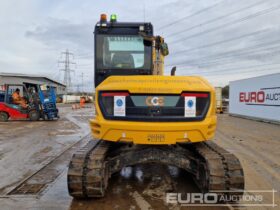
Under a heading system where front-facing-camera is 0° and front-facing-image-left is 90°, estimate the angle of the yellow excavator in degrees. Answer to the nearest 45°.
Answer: approximately 180°

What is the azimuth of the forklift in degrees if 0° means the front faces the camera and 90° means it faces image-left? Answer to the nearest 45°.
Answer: approximately 270°

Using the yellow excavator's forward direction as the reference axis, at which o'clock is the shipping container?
The shipping container is roughly at 1 o'clock from the yellow excavator.

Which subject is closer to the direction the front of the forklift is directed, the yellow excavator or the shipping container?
the shipping container

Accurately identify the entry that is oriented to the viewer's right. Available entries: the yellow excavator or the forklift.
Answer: the forklift

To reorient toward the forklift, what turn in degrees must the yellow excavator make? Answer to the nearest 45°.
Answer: approximately 45° to its left

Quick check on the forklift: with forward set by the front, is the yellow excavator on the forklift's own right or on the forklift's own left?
on the forklift's own right

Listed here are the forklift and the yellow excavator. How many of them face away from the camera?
1
